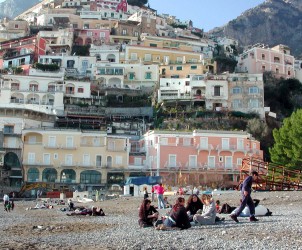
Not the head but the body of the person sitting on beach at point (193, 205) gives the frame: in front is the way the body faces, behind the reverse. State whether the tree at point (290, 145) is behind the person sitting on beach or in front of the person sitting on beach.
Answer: behind

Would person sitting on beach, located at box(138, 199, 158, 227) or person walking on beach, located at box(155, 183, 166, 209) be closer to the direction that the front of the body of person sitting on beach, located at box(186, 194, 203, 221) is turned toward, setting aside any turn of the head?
the person sitting on beach

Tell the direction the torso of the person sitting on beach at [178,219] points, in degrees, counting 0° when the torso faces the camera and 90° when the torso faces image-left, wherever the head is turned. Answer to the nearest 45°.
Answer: approximately 90°

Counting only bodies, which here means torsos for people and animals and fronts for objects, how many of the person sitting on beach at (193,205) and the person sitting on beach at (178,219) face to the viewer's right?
0

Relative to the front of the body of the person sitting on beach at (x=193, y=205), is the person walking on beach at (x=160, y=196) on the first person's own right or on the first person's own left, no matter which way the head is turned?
on the first person's own right

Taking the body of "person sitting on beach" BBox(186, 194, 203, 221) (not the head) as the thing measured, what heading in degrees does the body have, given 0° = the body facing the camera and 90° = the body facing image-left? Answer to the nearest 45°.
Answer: approximately 45°
